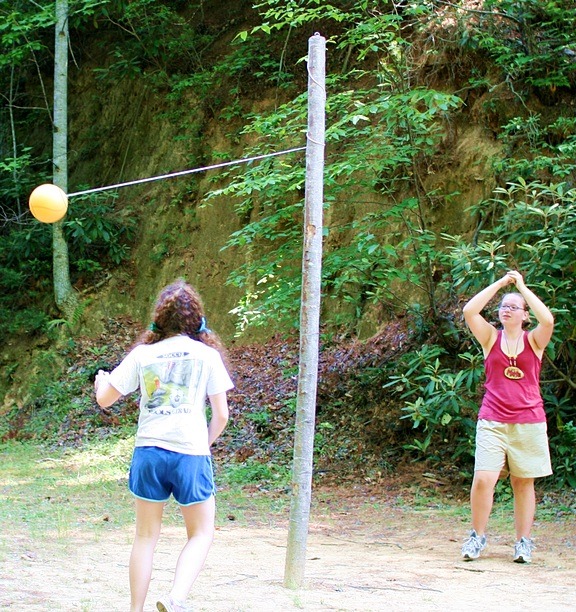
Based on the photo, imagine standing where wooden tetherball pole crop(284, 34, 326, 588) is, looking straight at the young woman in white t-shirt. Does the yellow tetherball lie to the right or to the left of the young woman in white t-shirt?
right

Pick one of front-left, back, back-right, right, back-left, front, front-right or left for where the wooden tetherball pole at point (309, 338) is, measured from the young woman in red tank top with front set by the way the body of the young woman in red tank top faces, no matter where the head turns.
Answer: front-right

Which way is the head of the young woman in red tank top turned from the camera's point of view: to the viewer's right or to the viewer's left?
to the viewer's left

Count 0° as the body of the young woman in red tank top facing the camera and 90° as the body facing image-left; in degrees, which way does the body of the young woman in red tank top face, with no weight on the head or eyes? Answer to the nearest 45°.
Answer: approximately 0°

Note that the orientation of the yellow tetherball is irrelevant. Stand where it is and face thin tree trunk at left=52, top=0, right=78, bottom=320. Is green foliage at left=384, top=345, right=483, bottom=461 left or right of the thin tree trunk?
right

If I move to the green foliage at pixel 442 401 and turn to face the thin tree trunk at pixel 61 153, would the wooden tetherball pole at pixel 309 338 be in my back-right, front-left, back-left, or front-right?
back-left

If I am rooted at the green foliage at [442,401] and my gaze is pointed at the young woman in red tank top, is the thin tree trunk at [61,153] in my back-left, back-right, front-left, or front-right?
back-right

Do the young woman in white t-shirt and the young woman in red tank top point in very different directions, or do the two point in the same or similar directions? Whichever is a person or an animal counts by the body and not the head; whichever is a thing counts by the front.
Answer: very different directions

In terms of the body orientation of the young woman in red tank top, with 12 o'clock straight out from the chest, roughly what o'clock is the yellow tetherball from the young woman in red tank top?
The yellow tetherball is roughly at 2 o'clock from the young woman in red tank top.

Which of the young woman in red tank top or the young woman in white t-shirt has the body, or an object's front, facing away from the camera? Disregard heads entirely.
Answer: the young woman in white t-shirt

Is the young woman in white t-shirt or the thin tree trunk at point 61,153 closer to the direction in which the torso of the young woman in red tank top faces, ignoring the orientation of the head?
the young woman in white t-shirt

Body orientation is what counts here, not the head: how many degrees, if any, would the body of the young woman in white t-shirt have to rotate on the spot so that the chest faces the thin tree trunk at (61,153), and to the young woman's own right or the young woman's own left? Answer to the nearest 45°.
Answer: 0° — they already face it

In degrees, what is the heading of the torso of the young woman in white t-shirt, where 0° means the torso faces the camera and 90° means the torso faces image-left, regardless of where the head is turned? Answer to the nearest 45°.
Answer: approximately 180°
